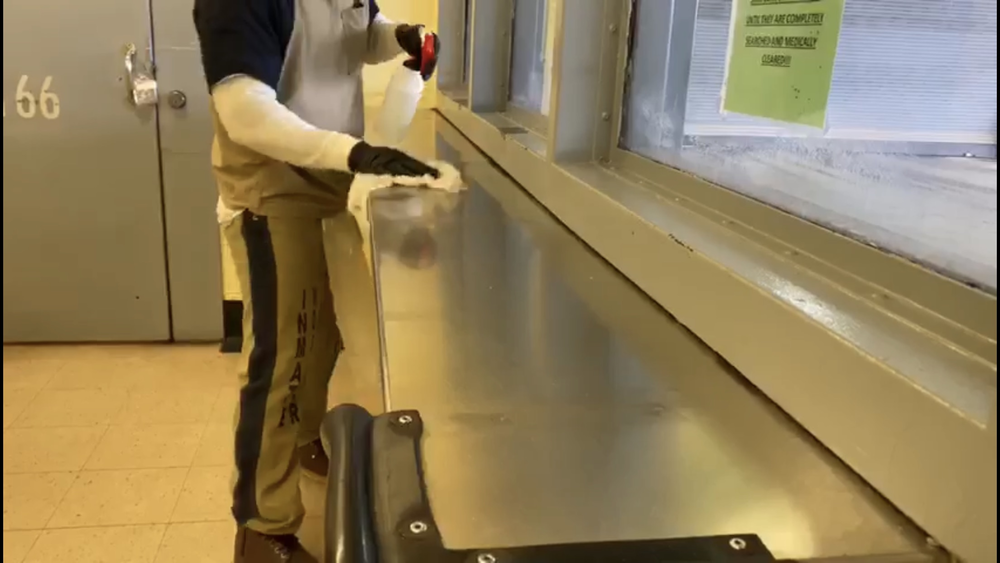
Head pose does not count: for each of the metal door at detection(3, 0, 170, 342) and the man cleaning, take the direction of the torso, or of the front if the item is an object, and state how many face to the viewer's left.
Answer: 0

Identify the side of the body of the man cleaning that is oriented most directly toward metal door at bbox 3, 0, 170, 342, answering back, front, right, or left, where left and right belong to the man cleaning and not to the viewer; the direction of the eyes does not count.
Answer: back

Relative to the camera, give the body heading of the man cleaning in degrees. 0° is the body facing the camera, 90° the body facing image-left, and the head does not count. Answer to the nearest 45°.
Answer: approximately 315°

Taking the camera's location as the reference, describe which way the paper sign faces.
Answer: facing the viewer and to the left of the viewer

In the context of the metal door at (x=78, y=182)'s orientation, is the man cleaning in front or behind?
in front

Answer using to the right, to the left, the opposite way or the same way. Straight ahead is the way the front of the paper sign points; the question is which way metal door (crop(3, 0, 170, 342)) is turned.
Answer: to the left

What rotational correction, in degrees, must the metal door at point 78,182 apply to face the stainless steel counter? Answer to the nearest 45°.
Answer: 0° — it already faces it

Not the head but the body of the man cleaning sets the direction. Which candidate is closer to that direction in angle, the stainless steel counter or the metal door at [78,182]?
the stainless steel counter

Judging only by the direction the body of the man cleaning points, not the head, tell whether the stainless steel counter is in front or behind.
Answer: in front

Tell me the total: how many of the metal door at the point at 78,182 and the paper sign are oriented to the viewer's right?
0

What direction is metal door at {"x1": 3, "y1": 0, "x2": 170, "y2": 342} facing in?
toward the camera
